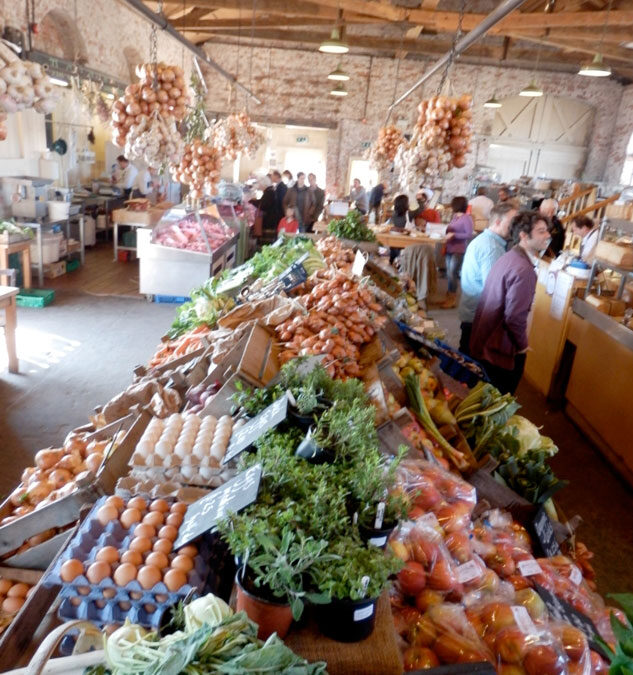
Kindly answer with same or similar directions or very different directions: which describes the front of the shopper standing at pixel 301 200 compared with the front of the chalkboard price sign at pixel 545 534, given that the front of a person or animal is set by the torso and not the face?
same or similar directions

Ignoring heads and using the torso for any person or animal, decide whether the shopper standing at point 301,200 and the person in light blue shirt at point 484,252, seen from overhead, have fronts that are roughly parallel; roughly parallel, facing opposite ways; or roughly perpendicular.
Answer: roughly perpendicular

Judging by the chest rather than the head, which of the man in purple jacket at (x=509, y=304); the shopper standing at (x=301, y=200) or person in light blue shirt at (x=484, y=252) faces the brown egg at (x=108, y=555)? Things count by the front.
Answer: the shopper standing

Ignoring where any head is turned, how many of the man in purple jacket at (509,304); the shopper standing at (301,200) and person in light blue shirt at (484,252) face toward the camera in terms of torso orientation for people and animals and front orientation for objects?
1

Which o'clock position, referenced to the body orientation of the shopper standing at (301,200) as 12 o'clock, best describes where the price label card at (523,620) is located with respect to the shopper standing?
The price label card is roughly at 12 o'clock from the shopper standing.

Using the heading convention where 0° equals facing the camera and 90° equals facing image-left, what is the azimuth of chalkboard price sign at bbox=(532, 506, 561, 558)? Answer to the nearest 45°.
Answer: approximately 315°

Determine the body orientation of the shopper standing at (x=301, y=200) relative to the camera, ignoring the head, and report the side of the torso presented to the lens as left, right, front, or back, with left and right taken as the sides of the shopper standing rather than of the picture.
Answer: front

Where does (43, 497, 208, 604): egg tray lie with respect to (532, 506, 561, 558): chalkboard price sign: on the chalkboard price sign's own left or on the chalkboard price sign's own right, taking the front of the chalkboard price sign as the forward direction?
on the chalkboard price sign's own right

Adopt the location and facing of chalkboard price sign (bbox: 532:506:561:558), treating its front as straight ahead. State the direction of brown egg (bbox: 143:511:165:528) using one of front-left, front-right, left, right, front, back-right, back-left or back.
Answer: right

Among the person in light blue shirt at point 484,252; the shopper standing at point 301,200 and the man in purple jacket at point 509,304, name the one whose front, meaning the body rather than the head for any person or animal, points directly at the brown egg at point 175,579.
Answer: the shopper standing

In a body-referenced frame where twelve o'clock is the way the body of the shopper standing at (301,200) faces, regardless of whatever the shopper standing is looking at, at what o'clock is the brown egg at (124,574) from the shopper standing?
The brown egg is roughly at 12 o'clock from the shopper standing.
